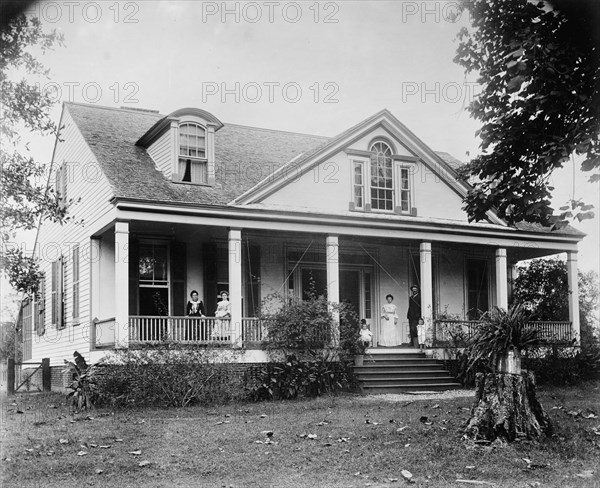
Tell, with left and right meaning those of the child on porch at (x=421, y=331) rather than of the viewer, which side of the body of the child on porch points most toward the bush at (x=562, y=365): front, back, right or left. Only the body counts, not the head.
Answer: left

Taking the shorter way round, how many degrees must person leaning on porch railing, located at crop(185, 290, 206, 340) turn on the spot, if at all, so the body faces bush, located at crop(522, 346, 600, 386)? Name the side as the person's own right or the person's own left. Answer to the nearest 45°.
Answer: approximately 90° to the person's own left

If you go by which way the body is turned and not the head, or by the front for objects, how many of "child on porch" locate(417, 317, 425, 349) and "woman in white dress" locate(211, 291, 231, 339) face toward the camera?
2

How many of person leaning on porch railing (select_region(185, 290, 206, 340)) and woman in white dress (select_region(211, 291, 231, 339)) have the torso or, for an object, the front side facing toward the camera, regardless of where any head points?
2

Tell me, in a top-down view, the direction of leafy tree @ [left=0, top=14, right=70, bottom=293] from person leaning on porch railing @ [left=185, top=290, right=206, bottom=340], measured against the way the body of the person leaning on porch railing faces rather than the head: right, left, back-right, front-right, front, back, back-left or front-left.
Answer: front-right

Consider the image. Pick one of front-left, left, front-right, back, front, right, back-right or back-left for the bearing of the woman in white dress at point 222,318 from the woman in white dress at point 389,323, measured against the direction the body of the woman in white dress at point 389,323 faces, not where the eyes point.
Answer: front-right

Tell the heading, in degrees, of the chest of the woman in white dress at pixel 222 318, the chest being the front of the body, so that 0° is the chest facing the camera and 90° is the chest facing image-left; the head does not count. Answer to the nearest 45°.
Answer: approximately 0°
